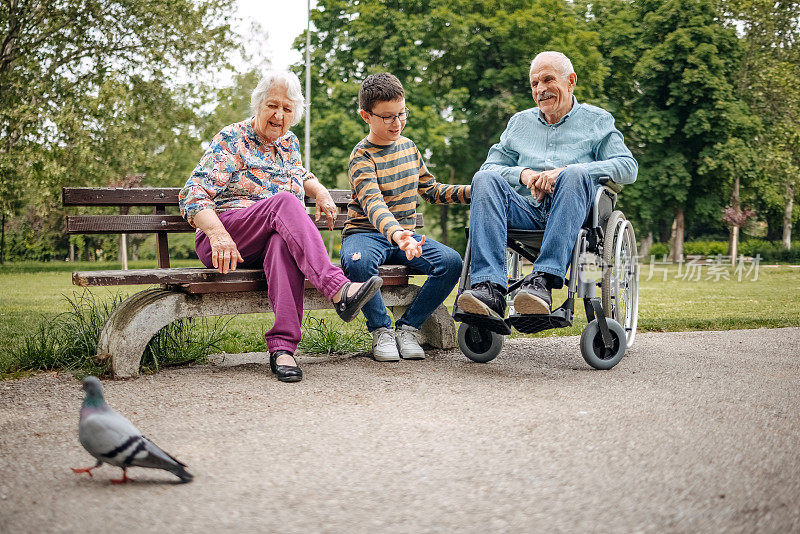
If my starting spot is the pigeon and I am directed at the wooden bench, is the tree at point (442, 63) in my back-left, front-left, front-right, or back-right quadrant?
front-right

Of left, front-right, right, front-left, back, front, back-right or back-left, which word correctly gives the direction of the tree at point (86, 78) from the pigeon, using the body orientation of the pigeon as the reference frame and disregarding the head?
right

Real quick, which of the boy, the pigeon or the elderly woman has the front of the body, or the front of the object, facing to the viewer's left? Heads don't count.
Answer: the pigeon

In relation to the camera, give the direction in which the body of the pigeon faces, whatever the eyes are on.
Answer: to the viewer's left

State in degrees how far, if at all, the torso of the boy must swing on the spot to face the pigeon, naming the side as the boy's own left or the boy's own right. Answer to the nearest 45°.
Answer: approximately 45° to the boy's own right

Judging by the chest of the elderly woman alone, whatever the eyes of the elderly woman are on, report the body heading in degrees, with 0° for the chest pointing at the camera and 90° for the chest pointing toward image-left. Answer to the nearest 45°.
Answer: approximately 315°

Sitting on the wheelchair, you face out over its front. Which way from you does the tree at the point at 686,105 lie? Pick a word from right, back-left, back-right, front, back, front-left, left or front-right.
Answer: back-right

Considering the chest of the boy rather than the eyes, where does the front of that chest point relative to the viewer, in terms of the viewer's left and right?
facing the viewer and to the right of the viewer

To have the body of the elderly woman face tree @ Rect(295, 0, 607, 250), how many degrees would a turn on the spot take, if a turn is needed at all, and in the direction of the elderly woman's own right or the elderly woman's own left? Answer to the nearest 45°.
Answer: approximately 135° to the elderly woman's own left

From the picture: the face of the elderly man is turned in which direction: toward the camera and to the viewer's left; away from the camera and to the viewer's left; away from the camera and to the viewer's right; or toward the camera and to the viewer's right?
toward the camera and to the viewer's left

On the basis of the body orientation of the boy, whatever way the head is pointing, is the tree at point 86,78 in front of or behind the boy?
behind

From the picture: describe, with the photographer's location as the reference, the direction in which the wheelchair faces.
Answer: facing the viewer and to the left of the viewer

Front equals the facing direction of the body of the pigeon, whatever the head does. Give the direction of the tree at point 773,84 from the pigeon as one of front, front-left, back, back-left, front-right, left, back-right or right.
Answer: back-right

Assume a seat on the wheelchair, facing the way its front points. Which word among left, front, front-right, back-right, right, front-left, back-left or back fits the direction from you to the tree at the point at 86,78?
right

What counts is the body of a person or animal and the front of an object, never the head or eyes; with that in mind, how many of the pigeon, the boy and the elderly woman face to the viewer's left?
1
